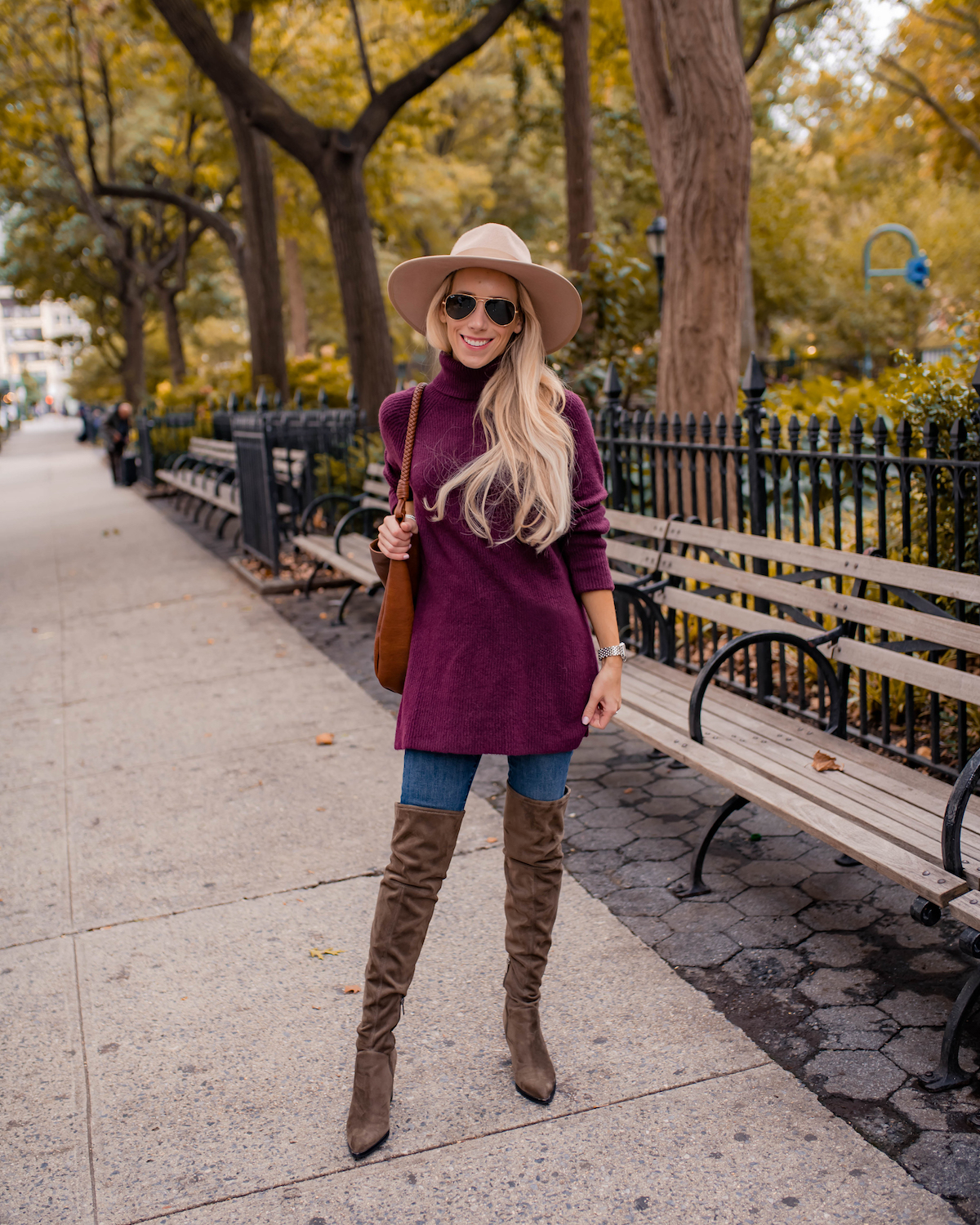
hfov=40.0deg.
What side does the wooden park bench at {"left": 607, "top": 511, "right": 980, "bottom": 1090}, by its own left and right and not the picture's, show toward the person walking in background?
right

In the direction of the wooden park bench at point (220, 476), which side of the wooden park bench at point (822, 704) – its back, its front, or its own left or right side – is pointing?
right

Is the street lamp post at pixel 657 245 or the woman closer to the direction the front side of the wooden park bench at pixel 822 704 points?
the woman

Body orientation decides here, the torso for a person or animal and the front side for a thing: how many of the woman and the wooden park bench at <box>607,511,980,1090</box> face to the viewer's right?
0

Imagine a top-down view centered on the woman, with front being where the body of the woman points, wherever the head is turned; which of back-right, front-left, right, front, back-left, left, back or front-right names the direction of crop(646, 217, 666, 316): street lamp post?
back

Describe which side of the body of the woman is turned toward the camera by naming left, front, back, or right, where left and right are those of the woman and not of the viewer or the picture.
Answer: front

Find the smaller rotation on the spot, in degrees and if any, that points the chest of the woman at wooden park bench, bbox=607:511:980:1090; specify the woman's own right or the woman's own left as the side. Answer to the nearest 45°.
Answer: approximately 135° to the woman's own left

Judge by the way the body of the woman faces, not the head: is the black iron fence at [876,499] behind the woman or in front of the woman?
behind

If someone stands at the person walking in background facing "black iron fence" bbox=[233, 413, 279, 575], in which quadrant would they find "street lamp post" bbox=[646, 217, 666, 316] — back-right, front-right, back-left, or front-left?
front-left

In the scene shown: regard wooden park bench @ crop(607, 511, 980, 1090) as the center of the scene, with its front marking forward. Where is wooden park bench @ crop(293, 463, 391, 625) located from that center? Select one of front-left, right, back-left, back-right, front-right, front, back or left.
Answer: right

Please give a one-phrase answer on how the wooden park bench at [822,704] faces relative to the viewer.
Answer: facing the viewer and to the left of the viewer
